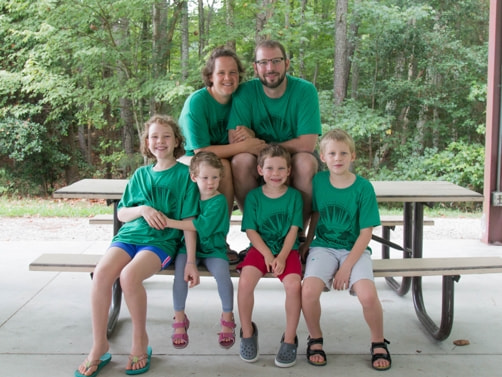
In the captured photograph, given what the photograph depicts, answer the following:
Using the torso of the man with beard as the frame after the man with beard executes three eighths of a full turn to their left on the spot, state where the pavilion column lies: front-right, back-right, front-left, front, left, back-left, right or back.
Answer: front

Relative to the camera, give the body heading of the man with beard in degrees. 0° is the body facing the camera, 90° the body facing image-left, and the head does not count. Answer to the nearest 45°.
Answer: approximately 0°
